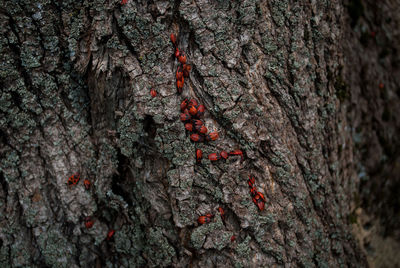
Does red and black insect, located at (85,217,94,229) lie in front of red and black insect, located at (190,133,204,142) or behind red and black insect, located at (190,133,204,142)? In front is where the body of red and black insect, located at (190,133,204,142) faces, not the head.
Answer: behind

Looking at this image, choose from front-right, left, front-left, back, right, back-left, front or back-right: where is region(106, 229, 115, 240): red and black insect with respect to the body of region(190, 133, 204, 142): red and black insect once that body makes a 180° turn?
front-right

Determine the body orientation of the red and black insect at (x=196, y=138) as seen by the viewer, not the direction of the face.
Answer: to the viewer's right
